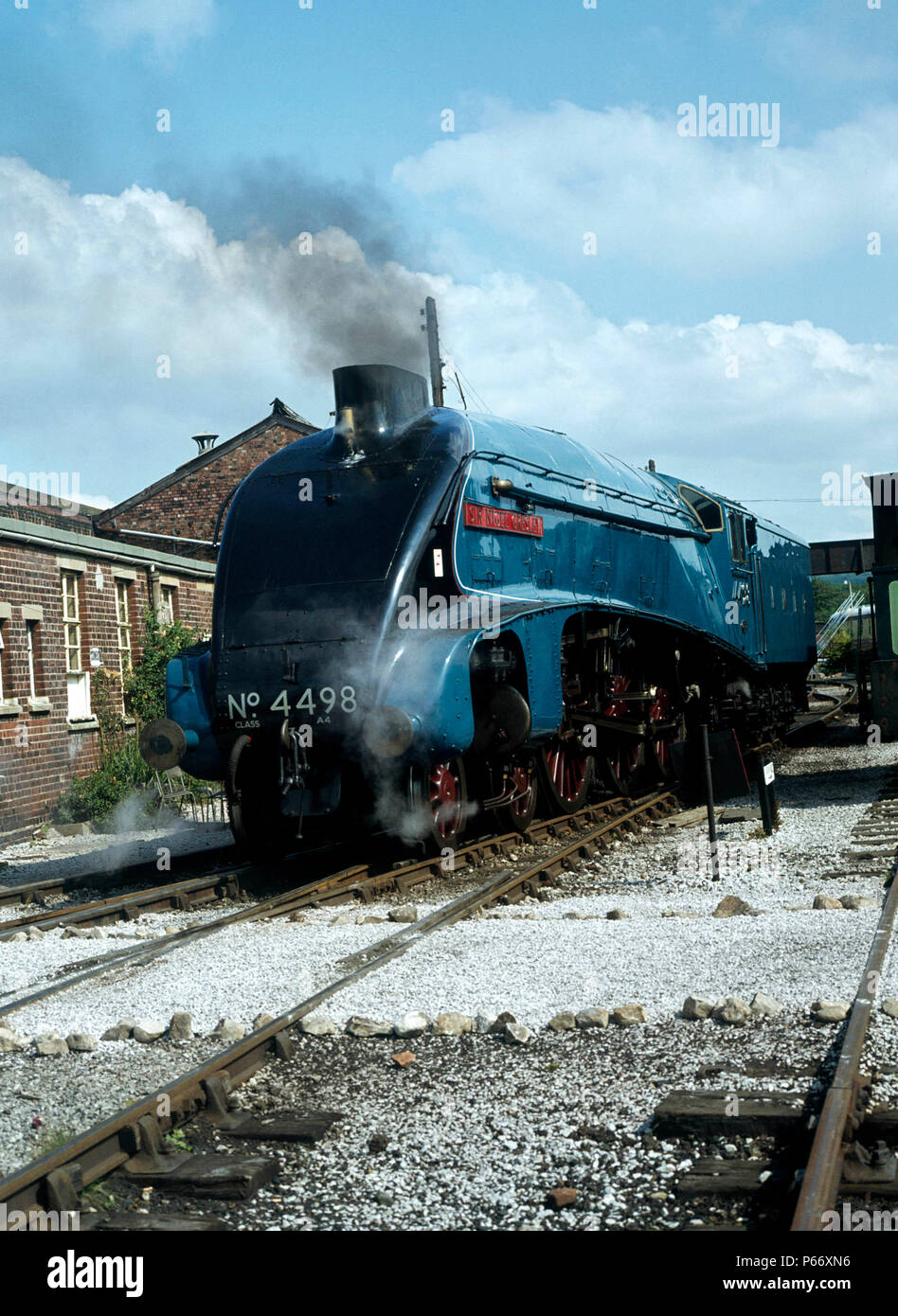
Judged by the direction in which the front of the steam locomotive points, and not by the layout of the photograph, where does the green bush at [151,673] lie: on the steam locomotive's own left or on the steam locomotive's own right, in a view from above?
on the steam locomotive's own right

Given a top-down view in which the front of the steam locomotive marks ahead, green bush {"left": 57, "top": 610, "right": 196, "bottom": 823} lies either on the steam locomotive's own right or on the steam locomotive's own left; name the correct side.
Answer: on the steam locomotive's own right

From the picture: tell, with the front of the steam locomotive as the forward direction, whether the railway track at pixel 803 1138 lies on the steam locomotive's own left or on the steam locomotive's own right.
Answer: on the steam locomotive's own left

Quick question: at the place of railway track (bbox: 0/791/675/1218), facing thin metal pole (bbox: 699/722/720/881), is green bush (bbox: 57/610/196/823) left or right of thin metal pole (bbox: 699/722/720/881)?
left

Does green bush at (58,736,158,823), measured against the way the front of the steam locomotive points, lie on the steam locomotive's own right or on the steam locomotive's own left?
on the steam locomotive's own right

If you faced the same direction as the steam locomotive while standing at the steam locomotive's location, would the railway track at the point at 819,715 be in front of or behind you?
behind

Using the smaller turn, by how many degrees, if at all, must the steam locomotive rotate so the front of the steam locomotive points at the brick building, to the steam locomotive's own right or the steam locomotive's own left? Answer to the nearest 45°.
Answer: approximately 90° to the steam locomotive's own right

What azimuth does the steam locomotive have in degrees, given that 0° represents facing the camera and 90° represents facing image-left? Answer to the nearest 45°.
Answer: approximately 45°
